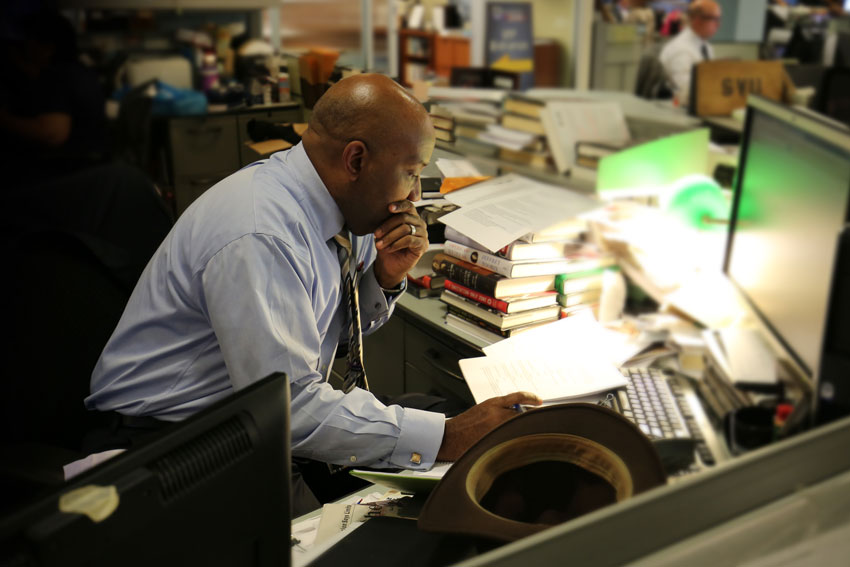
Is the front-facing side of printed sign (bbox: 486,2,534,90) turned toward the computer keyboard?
yes

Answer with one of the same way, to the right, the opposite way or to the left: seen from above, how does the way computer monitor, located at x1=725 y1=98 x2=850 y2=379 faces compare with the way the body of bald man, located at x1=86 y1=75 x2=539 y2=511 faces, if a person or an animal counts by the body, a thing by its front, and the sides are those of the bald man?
the opposite way

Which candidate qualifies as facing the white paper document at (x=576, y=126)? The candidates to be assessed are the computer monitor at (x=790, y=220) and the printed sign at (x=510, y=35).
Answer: the printed sign

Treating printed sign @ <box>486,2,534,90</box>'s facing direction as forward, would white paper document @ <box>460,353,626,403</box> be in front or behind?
in front

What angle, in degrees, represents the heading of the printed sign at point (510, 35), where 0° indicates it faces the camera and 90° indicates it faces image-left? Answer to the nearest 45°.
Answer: approximately 0°

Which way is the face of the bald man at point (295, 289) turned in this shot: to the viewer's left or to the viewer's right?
to the viewer's right

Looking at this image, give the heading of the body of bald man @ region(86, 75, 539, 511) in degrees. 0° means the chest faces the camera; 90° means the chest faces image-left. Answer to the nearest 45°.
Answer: approximately 270°
